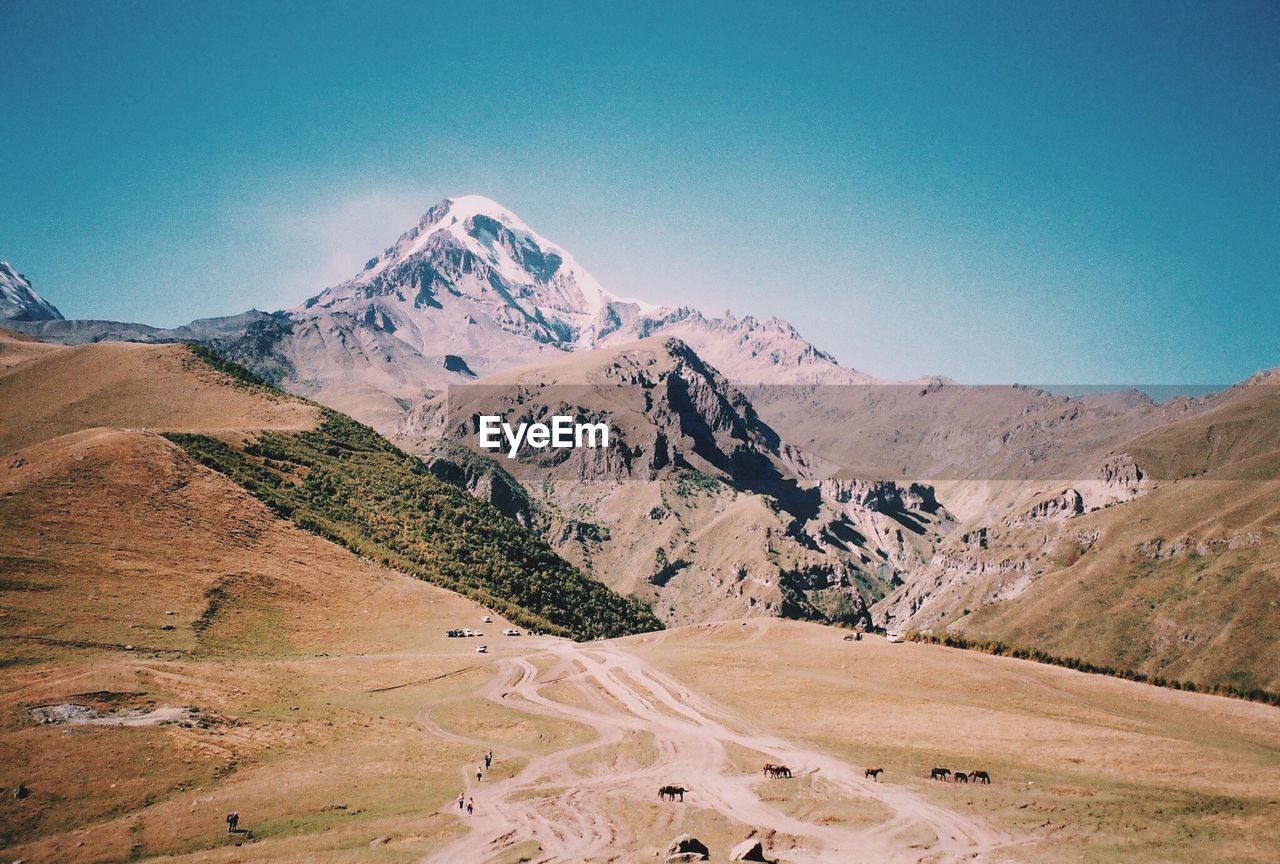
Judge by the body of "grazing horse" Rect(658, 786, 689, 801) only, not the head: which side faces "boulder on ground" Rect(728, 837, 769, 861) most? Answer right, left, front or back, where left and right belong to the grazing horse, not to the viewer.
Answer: left

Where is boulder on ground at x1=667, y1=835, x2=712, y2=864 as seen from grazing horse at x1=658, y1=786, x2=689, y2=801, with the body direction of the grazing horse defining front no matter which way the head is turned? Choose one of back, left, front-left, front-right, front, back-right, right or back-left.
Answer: left
